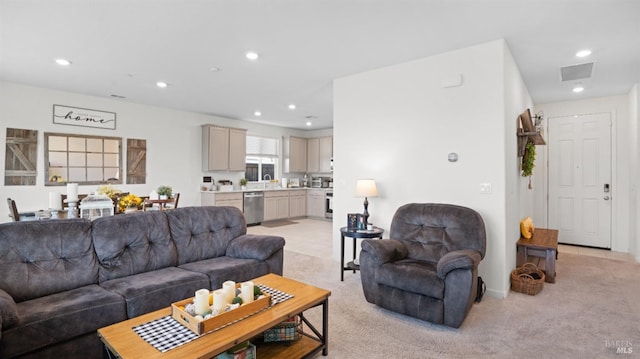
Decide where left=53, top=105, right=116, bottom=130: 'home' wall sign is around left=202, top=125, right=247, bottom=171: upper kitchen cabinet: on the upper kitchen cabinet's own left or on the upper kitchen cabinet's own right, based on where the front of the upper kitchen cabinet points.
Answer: on the upper kitchen cabinet's own right

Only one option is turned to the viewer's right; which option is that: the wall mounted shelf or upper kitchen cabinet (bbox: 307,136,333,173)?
the wall mounted shelf

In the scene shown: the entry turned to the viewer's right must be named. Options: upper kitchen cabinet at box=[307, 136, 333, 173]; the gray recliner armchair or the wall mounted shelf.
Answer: the wall mounted shelf

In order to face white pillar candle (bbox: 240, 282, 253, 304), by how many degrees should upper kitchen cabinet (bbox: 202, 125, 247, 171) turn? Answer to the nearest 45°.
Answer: approximately 45° to its right

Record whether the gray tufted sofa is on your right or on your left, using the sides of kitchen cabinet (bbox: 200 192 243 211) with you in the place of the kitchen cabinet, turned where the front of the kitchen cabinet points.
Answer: on your right

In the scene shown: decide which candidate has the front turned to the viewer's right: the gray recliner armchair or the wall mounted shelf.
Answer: the wall mounted shelf

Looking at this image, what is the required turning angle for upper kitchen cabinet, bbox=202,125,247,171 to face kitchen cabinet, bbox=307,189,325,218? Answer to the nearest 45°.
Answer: approximately 45° to its left
